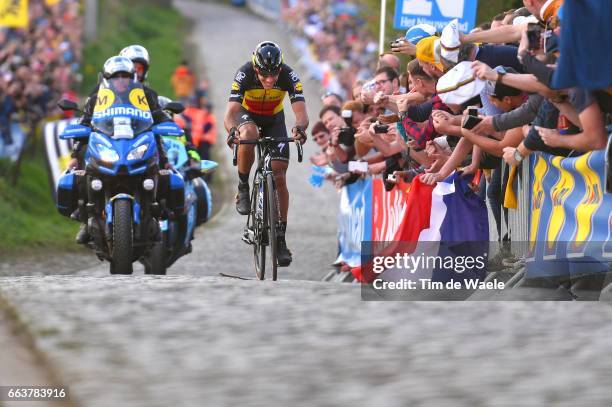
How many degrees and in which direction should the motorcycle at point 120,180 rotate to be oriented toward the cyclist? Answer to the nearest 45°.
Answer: approximately 45° to its left

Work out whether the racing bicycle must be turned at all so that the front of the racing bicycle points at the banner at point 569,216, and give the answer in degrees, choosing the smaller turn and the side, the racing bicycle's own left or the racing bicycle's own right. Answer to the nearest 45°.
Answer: approximately 45° to the racing bicycle's own left

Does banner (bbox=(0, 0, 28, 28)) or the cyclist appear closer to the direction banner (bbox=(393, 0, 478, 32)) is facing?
the cyclist

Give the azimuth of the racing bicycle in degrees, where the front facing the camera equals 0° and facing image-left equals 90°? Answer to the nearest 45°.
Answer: approximately 0°

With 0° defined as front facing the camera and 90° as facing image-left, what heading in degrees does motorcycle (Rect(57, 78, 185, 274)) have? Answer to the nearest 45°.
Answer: approximately 0°

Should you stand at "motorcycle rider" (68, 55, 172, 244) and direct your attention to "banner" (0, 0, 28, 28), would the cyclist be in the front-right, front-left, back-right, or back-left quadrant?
back-right
